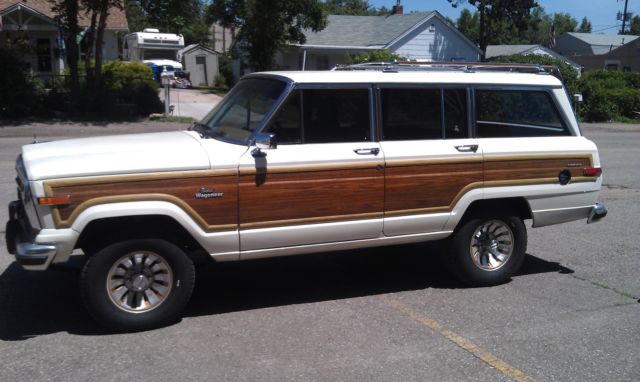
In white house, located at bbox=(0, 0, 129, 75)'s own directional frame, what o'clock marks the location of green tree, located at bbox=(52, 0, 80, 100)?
The green tree is roughly at 12 o'clock from the white house.

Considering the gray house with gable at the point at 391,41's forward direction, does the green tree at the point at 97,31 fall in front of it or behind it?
in front

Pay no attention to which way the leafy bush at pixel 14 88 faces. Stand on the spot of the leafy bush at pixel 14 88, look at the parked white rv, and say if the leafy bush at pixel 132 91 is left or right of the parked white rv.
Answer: right

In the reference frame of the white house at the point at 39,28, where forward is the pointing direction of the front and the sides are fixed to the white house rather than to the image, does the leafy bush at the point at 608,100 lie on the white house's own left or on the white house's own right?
on the white house's own left

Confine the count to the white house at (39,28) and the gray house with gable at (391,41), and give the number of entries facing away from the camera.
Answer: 0

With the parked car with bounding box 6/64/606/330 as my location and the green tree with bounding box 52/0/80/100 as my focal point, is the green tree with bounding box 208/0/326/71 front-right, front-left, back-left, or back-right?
front-right

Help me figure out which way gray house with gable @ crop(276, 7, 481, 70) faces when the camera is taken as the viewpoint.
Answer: facing the viewer and to the left of the viewer

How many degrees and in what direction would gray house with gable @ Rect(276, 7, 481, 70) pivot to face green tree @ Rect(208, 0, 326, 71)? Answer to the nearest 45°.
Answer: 0° — it already faces it

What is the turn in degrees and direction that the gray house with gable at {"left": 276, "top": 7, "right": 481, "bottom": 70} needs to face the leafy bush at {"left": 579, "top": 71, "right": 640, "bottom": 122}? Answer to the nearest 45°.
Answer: approximately 90° to its left

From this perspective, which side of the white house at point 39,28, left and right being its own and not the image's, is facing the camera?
front

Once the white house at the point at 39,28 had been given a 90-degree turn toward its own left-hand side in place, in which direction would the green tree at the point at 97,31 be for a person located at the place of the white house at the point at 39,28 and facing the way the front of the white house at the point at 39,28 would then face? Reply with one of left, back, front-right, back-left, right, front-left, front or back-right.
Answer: right

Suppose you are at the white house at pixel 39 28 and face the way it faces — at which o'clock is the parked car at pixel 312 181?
The parked car is roughly at 12 o'clock from the white house.
